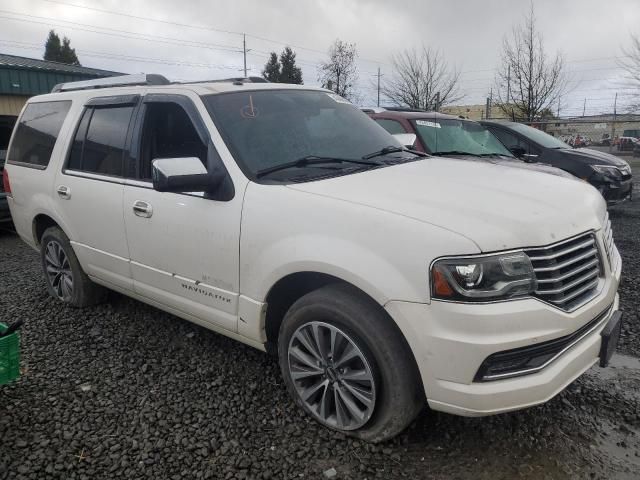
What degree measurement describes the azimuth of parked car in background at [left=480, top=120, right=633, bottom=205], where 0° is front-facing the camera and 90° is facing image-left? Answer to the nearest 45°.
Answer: approximately 315°

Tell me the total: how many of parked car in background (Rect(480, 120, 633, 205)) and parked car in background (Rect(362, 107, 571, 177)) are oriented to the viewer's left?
0

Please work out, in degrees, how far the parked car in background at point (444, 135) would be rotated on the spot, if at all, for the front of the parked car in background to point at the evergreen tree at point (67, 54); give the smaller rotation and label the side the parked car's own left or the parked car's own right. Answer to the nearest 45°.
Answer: approximately 180°

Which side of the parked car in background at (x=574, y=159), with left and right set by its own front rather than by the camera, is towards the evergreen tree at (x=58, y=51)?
back

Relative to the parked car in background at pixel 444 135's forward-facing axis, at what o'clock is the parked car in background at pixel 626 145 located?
the parked car in background at pixel 626 145 is roughly at 8 o'clock from the parked car in background at pixel 444 135.

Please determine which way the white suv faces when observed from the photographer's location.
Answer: facing the viewer and to the right of the viewer

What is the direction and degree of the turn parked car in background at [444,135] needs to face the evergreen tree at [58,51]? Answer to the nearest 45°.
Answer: approximately 180°

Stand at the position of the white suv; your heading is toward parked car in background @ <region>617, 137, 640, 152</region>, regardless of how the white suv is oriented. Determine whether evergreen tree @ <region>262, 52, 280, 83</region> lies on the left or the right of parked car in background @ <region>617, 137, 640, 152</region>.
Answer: left

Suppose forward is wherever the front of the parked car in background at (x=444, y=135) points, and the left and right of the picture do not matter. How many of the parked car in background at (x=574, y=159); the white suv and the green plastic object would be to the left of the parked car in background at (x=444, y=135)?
1

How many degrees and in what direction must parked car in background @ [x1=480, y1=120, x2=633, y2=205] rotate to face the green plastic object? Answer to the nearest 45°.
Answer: approximately 45° to its right

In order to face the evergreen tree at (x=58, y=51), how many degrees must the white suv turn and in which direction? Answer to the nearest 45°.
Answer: approximately 180°
